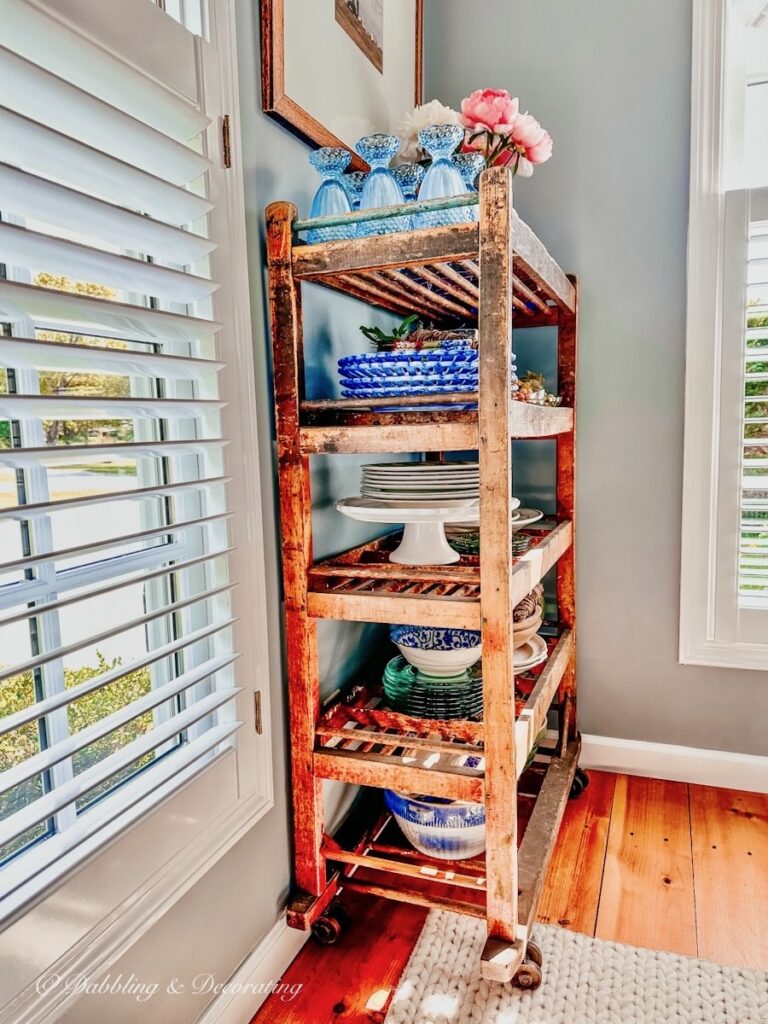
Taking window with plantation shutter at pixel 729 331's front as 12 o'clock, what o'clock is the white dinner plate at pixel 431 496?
The white dinner plate is roughly at 1 o'clock from the window with plantation shutter.

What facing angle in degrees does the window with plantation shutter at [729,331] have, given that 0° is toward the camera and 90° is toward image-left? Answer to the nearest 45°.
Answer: approximately 0°

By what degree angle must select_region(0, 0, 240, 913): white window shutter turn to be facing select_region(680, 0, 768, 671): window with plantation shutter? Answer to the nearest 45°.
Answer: approximately 45° to its left

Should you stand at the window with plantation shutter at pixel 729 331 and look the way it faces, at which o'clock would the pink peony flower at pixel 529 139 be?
The pink peony flower is roughly at 1 o'clock from the window with plantation shutter.

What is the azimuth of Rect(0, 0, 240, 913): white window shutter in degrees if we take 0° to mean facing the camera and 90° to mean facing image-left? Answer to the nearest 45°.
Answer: approximately 315°

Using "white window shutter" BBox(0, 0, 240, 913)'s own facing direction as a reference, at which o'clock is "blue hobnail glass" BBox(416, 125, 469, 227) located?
The blue hobnail glass is roughly at 10 o'clock from the white window shutter.

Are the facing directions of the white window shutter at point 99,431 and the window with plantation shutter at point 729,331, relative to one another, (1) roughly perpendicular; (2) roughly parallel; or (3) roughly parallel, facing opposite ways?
roughly perpendicular
